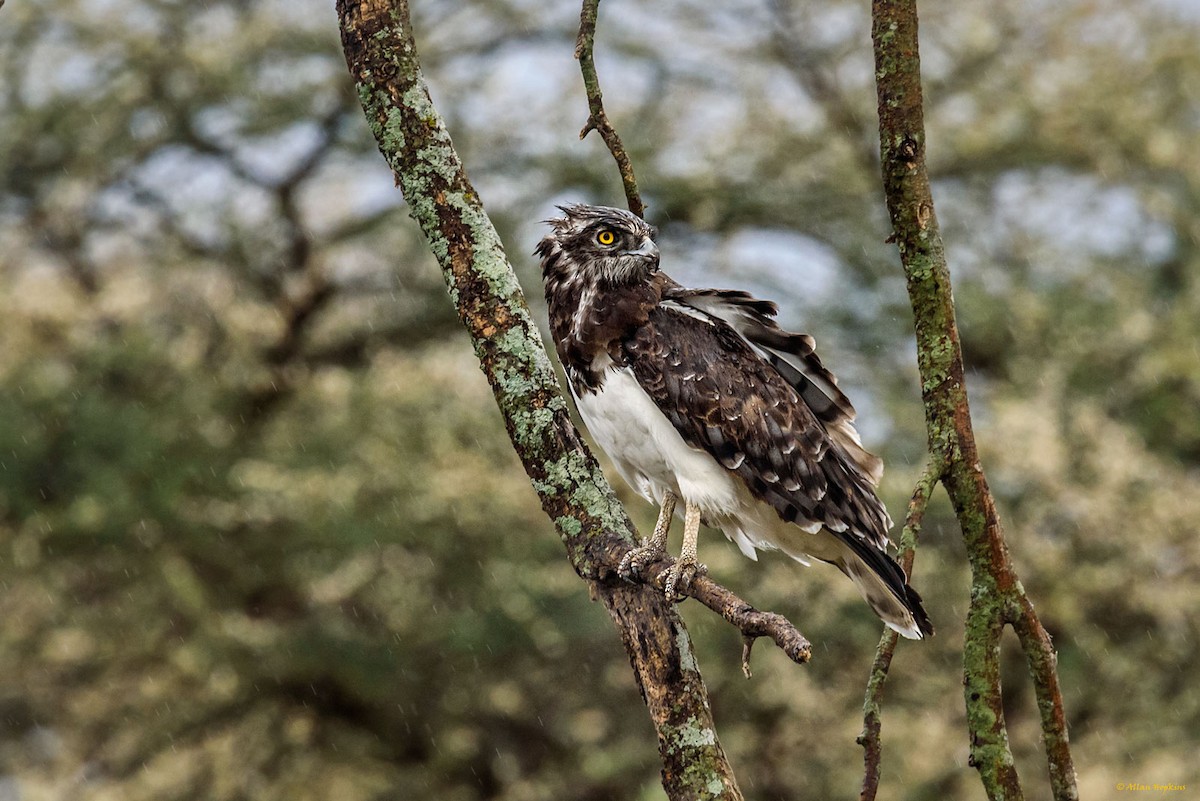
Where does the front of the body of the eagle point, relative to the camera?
to the viewer's left

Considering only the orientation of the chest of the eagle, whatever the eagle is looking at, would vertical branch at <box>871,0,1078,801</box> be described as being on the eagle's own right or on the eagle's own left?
on the eagle's own left
